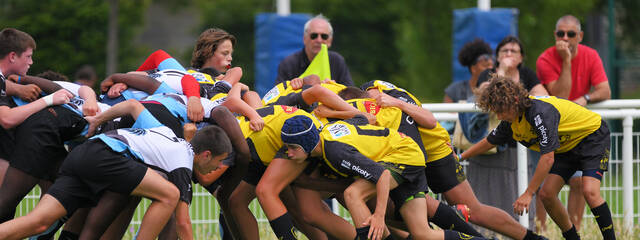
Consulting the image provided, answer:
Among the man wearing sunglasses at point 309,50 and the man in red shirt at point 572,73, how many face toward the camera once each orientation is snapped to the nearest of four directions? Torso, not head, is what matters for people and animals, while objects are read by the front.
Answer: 2

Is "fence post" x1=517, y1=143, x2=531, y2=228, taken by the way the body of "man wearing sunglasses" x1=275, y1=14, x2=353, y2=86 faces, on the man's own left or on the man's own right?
on the man's own left

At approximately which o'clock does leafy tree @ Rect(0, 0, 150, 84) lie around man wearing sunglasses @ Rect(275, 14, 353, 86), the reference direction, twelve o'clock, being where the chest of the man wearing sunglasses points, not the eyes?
The leafy tree is roughly at 5 o'clock from the man wearing sunglasses.

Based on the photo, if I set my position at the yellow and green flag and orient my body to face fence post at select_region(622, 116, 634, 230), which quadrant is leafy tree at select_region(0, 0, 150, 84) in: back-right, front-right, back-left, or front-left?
back-left

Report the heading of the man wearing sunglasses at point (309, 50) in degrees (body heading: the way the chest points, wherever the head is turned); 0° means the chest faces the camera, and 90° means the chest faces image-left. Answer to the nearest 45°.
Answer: approximately 0°

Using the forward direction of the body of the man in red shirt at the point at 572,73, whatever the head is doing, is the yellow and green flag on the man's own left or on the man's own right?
on the man's own right
